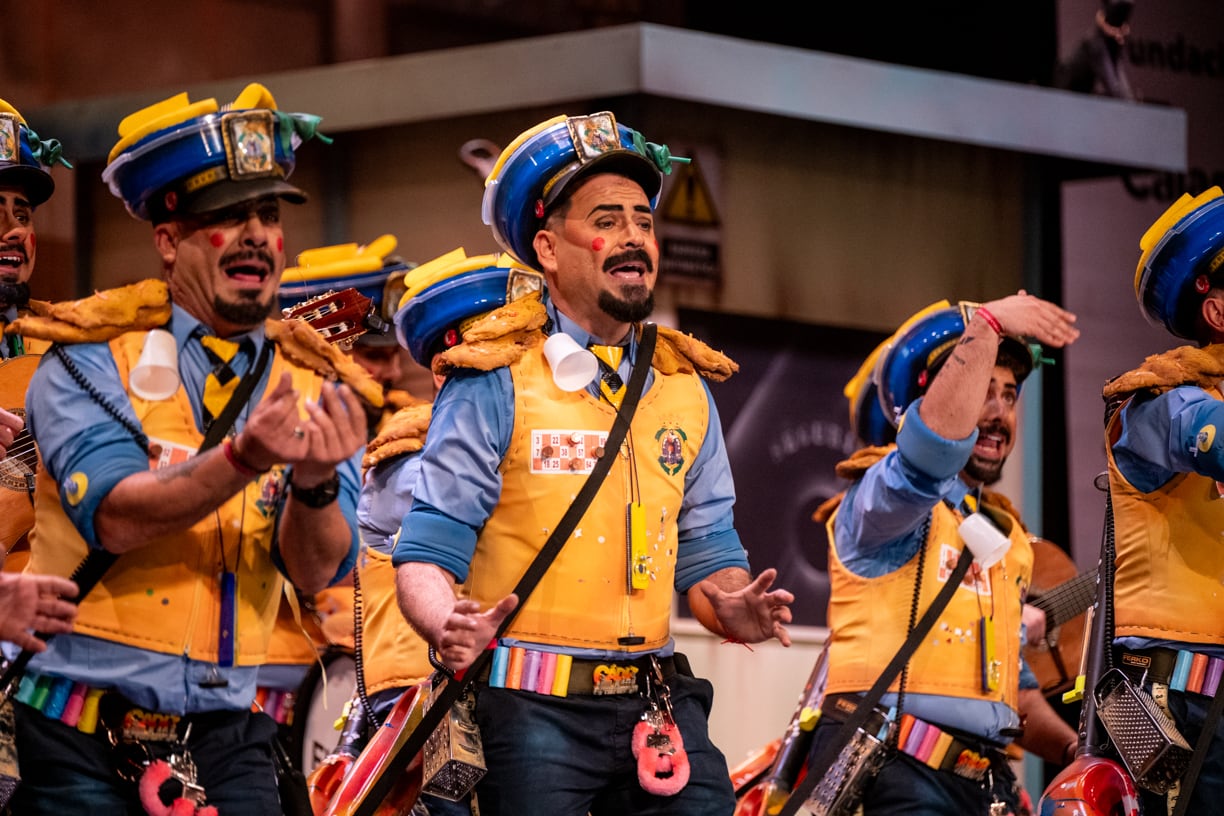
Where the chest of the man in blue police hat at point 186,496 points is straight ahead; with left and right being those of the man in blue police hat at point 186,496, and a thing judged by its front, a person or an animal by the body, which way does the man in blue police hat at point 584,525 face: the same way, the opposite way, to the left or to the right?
the same way

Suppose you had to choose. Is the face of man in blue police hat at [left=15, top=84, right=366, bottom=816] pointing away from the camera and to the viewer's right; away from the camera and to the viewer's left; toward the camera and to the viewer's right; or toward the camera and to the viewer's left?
toward the camera and to the viewer's right

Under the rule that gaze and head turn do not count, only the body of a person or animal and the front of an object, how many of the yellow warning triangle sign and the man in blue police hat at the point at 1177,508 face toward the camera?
1

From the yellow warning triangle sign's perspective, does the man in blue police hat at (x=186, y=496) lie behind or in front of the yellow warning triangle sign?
in front

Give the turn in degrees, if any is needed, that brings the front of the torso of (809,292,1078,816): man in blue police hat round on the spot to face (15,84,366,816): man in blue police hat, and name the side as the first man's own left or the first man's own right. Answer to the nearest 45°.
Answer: approximately 90° to the first man's own right

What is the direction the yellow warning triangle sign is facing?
toward the camera

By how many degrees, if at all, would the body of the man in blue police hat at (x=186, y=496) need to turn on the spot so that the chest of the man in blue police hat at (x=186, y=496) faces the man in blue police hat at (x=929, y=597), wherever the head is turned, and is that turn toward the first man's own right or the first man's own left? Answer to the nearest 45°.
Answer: approximately 90° to the first man's own left

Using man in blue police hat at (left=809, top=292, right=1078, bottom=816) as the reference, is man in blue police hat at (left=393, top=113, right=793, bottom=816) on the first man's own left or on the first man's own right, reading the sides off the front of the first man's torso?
on the first man's own right

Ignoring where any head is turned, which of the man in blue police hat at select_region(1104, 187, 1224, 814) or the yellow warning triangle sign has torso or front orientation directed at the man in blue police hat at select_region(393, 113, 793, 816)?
the yellow warning triangle sign

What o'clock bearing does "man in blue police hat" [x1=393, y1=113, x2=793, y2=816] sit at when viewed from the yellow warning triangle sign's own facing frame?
The man in blue police hat is roughly at 12 o'clock from the yellow warning triangle sign.

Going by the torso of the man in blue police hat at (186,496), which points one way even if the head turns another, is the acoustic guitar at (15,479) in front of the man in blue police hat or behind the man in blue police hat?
behind

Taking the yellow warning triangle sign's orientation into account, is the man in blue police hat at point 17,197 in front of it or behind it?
in front

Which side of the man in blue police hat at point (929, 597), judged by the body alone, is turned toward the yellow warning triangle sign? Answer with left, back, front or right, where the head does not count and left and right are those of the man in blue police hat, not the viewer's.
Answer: back

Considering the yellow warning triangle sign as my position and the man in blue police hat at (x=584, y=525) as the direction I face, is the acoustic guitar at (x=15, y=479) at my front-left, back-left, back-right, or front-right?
front-right
